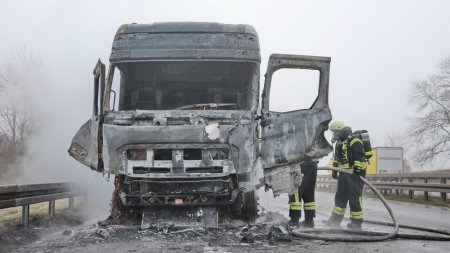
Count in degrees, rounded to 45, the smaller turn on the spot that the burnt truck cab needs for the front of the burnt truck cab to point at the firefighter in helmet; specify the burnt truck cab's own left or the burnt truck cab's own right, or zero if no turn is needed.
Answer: approximately 90° to the burnt truck cab's own left

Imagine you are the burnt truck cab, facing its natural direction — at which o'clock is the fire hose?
The fire hose is roughly at 10 o'clock from the burnt truck cab.
